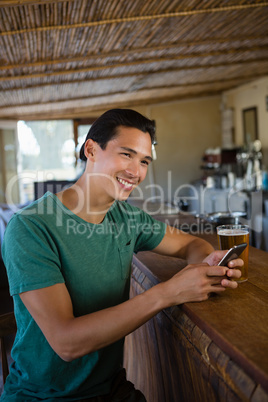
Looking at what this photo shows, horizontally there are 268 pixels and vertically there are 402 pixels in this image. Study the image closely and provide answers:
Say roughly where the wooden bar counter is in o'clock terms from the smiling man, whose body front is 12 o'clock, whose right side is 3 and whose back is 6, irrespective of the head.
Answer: The wooden bar counter is roughly at 11 o'clock from the smiling man.

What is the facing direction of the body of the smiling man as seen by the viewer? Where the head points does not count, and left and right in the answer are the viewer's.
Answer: facing the viewer and to the right of the viewer

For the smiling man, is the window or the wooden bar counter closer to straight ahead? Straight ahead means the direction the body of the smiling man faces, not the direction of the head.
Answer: the wooden bar counter

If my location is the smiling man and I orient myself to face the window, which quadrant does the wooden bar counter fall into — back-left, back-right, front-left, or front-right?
back-right

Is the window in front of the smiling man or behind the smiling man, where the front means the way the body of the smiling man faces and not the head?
behind
